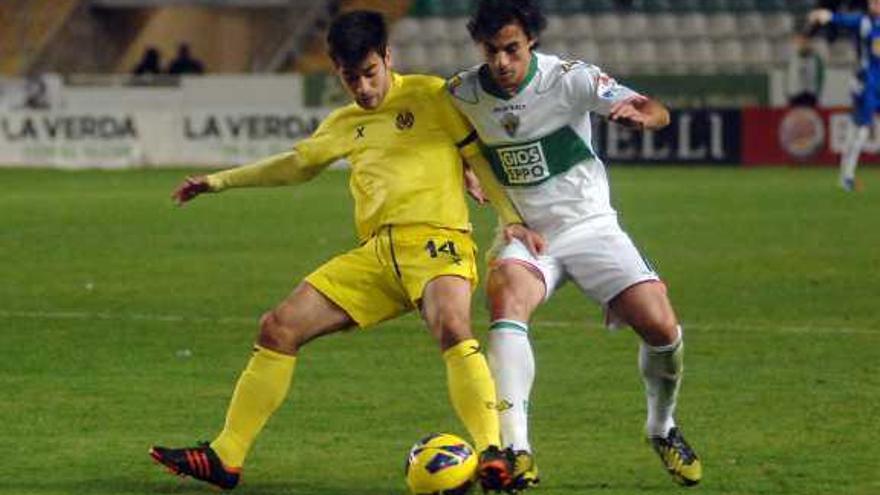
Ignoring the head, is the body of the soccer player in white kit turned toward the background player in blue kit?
no

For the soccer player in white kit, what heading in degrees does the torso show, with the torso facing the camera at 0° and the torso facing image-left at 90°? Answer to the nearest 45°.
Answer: approximately 45°

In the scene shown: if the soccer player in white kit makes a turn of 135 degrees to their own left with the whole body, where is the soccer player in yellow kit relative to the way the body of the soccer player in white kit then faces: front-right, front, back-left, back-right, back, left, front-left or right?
back

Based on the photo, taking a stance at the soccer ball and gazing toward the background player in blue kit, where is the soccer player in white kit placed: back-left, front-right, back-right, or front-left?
front-right
